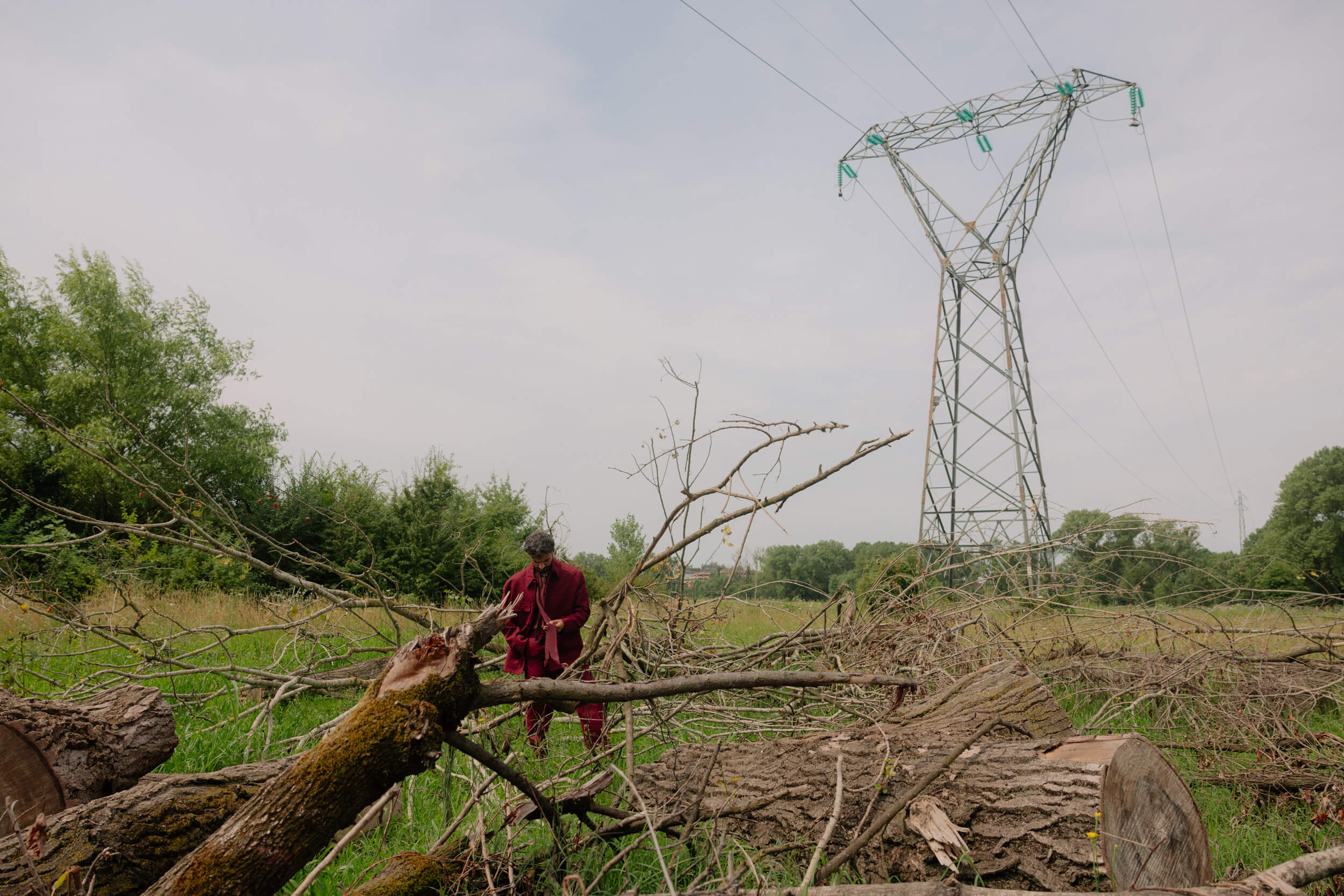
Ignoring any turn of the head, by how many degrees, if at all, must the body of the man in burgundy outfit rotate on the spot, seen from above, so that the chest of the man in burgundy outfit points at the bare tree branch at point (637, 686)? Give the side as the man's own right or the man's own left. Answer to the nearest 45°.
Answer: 0° — they already face it

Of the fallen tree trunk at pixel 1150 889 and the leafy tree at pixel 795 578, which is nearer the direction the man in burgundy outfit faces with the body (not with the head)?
the fallen tree trunk

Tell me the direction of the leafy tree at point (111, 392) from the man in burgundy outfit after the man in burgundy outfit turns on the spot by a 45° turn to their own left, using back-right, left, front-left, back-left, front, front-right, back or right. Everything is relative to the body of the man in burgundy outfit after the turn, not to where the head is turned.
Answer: back

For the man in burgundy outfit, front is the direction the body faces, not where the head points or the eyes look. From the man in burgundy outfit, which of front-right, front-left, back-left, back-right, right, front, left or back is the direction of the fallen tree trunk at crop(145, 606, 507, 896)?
front

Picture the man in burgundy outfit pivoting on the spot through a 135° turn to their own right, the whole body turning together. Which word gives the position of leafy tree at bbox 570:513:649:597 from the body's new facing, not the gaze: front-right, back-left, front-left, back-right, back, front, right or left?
front-right

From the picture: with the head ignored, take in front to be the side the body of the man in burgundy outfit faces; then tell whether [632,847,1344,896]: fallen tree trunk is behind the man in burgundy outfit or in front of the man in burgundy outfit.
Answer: in front

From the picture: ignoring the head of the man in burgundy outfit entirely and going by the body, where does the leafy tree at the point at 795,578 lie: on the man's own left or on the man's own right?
on the man's own left

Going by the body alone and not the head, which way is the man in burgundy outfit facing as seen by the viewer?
toward the camera

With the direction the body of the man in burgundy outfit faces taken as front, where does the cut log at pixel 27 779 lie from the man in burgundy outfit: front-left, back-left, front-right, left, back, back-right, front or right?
front-right

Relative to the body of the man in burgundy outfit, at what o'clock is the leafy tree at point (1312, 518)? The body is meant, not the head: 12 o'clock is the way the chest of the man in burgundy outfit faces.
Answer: The leafy tree is roughly at 8 o'clock from the man in burgundy outfit.

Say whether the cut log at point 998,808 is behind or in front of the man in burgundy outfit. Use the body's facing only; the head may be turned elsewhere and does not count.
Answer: in front
